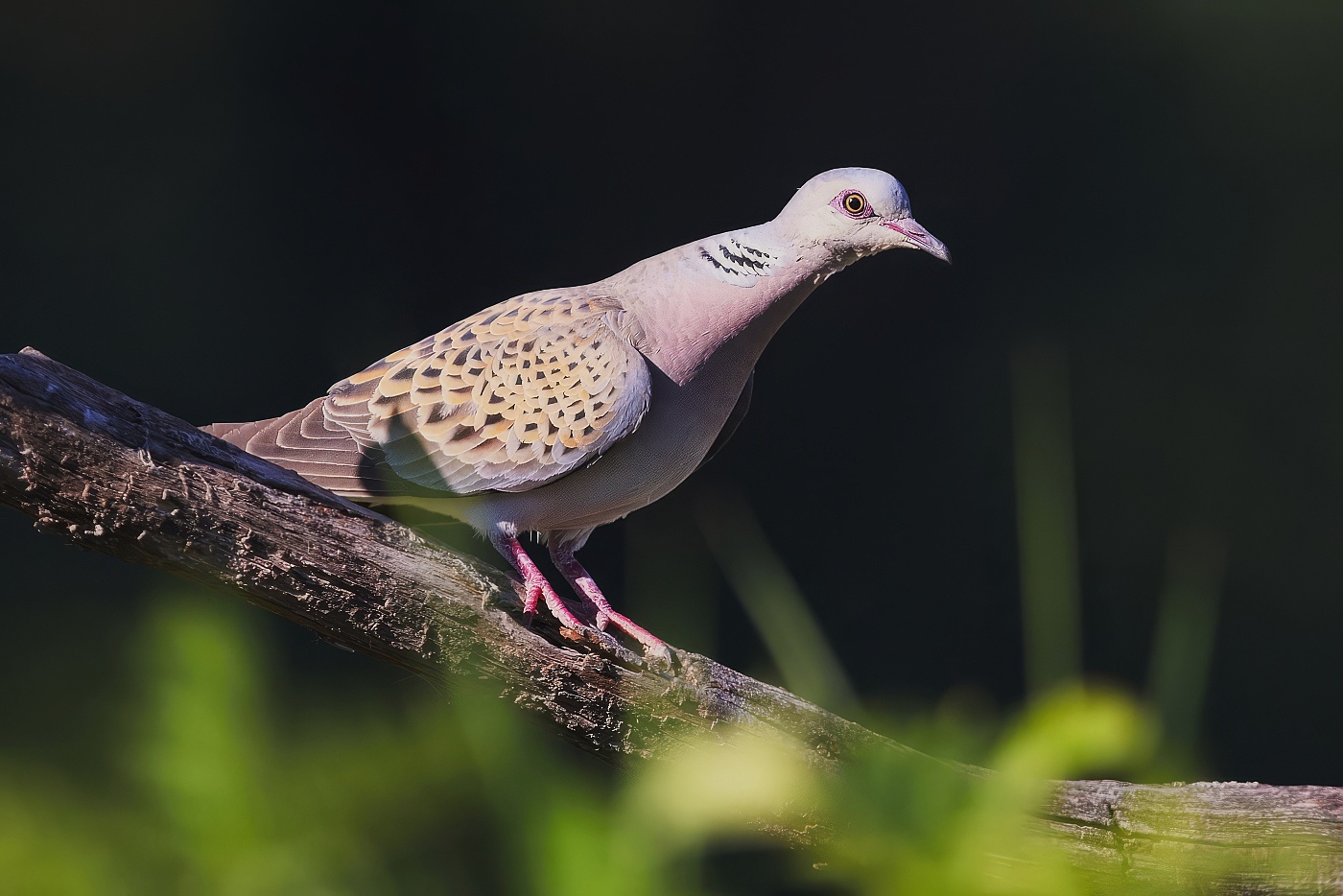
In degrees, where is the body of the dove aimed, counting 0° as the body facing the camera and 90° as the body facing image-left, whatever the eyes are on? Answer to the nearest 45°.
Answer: approximately 270°
